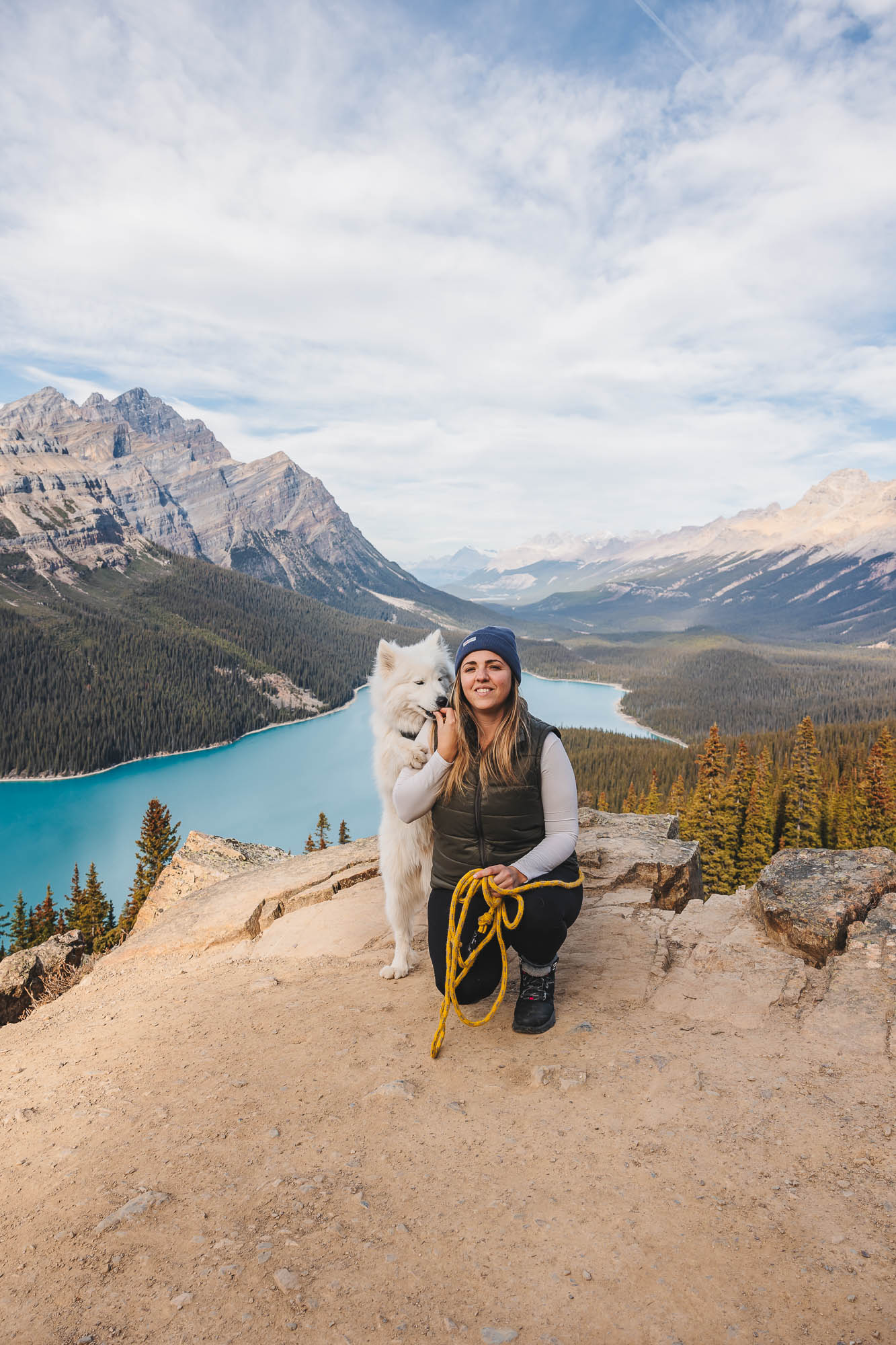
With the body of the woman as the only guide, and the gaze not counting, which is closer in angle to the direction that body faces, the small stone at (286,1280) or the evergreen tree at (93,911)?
the small stone

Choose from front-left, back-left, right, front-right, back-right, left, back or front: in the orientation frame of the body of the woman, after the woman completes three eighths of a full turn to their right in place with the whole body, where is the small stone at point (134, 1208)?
left

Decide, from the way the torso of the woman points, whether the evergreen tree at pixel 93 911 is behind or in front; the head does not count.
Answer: behind

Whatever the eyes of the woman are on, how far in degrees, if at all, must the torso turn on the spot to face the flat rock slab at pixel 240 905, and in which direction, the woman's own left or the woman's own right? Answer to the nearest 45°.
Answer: approximately 135° to the woman's own right

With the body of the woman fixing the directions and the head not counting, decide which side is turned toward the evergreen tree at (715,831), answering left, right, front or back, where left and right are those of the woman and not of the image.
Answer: back

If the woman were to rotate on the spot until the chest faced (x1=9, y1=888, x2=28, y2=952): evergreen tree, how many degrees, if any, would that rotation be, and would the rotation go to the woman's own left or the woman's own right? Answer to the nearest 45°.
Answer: approximately 135° to the woman's own right

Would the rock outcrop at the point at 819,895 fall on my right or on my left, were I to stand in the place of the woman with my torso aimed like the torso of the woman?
on my left

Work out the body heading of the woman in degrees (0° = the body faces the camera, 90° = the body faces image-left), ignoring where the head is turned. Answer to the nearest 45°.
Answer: approximately 0°

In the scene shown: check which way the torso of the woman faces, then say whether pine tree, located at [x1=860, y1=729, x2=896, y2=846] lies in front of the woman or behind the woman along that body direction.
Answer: behind

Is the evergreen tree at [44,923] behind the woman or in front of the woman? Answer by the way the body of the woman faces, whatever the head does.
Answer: behind
